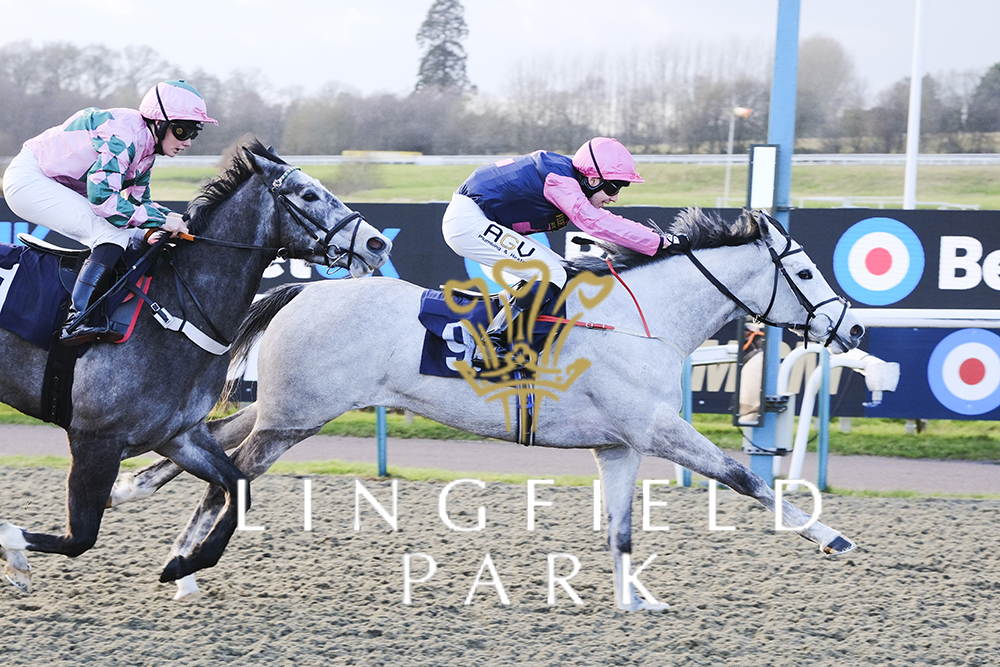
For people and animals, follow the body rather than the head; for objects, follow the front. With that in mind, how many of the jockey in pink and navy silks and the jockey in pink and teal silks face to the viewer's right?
2

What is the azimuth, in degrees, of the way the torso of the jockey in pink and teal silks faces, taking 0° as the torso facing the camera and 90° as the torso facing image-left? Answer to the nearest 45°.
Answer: approximately 270°

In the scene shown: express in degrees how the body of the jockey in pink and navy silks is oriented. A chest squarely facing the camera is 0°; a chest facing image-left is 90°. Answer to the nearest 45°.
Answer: approximately 270°

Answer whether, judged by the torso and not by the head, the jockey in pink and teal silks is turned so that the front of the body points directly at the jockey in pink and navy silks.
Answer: yes

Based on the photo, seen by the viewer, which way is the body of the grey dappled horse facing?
to the viewer's right

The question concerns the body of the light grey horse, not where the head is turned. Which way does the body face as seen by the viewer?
to the viewer's right
